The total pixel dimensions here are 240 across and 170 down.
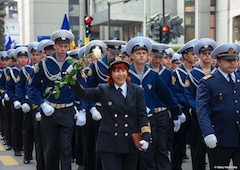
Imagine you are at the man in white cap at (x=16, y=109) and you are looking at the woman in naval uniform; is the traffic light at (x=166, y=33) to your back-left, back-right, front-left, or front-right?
back-left

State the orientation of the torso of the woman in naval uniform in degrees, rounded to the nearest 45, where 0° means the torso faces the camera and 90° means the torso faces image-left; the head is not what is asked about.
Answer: approximately 0°

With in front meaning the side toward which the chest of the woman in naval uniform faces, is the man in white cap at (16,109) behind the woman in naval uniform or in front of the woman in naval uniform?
behind

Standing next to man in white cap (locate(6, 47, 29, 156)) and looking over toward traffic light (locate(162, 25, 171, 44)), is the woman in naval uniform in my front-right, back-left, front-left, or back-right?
back-right

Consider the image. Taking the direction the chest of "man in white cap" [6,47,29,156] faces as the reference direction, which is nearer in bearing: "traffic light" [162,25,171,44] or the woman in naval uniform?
the woman in naval uniform

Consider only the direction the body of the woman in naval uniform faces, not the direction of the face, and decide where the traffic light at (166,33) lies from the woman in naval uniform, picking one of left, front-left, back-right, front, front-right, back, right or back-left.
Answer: back
